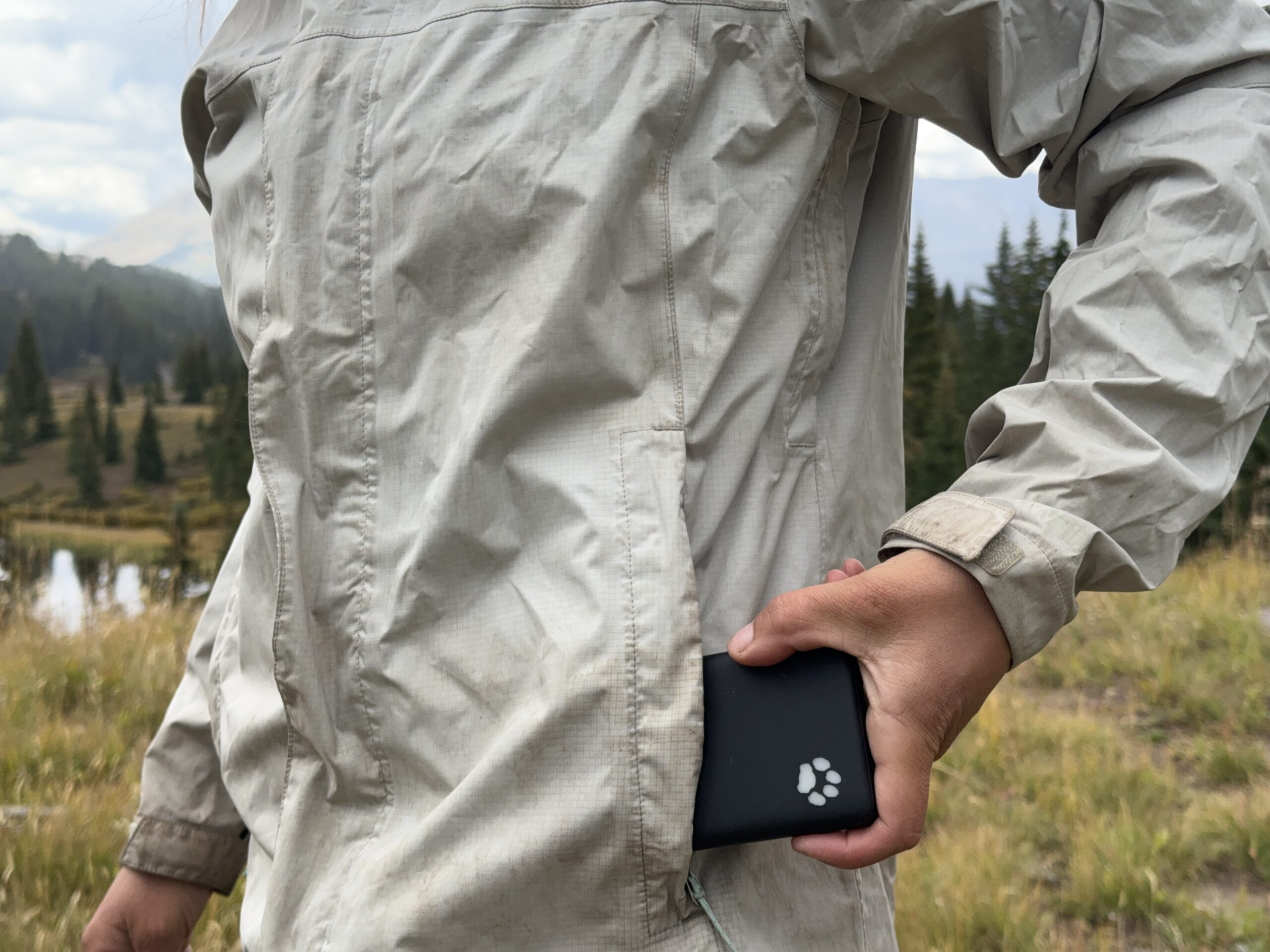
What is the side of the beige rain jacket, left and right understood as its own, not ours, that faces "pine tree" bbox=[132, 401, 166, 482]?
right

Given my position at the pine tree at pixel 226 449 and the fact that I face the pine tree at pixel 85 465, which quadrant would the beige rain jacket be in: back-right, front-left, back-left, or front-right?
back-left

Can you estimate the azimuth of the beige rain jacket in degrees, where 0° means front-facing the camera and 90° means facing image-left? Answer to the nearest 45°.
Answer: approximately 45°

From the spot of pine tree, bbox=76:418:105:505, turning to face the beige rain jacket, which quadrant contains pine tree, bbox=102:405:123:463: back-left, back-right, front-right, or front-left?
back-left

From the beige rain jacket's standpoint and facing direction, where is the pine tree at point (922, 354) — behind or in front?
behind

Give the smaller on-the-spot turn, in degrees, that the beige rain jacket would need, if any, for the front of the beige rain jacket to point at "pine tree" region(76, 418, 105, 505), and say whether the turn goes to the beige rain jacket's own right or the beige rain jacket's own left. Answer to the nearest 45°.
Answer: approximately 90° to the beige rain jacket's own right

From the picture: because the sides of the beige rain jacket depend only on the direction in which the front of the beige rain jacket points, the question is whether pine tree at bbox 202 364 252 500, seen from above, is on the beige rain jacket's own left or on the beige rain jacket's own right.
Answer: on the beige rain jacket's own right
